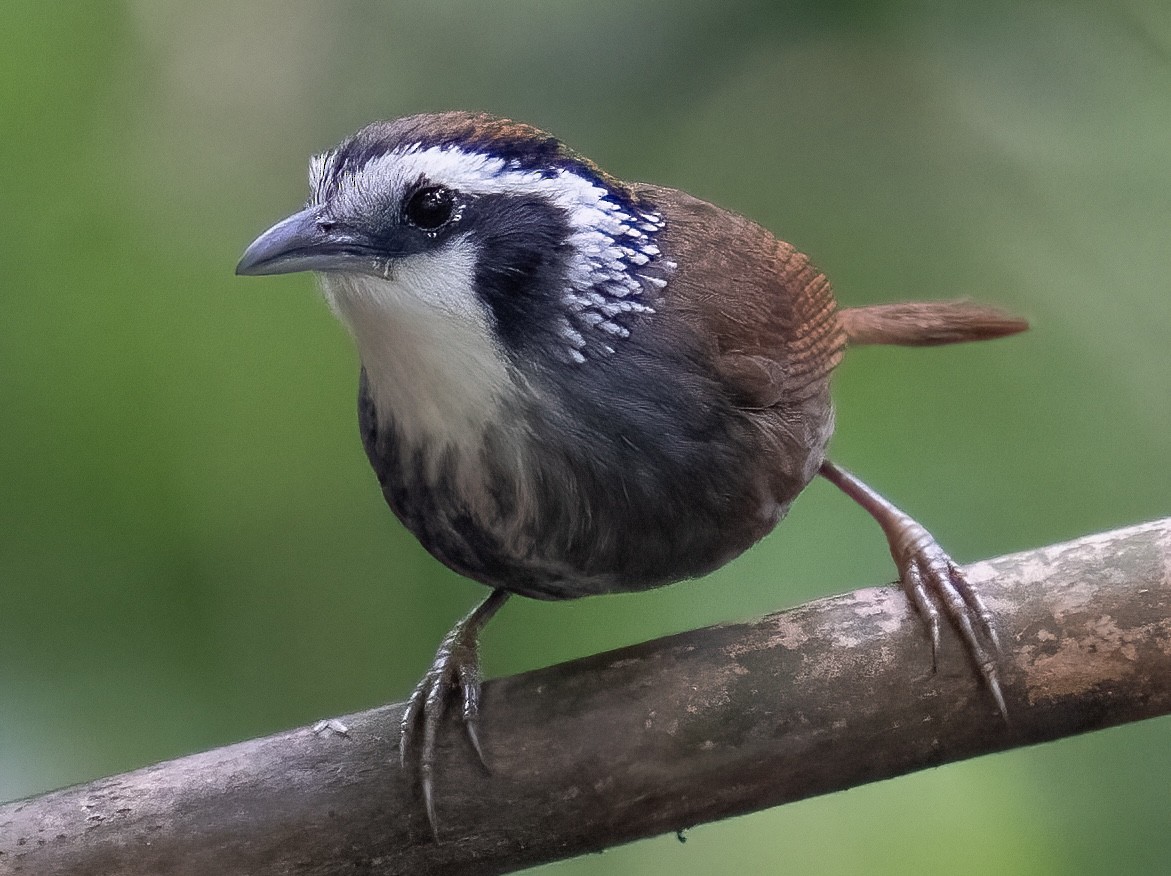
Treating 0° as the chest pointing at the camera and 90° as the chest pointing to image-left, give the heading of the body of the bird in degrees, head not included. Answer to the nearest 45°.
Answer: approximately 45°
